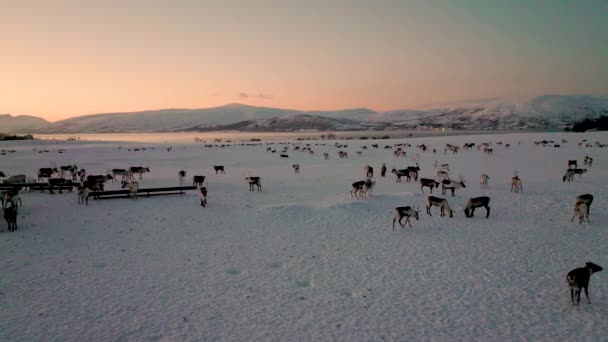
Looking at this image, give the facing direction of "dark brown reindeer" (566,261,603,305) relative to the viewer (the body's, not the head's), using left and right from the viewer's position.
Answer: facing away from the viewer and to the right of the viewer

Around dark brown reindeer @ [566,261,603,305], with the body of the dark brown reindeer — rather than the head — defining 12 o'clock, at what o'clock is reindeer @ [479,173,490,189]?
The reindeer is roughly at 10 o'clock from the dark brown reindeer.

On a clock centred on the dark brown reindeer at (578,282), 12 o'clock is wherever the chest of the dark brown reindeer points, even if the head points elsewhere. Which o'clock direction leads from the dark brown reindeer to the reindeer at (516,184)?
The reindeer is roughly at 10 o'clock from the dark brown reindeer.

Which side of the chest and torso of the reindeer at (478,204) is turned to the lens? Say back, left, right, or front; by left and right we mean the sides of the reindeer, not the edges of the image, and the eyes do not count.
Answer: left

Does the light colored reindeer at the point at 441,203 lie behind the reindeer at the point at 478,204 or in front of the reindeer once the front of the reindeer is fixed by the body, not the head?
in front

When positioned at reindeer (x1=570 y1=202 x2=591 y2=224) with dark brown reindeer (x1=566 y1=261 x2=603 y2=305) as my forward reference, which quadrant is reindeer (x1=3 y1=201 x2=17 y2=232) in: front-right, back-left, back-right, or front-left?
front-right

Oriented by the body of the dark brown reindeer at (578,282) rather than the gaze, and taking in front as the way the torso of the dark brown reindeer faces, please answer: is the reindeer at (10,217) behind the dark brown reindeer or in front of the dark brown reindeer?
behind

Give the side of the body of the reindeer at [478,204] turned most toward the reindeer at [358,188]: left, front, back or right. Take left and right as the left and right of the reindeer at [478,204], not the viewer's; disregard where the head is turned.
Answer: front

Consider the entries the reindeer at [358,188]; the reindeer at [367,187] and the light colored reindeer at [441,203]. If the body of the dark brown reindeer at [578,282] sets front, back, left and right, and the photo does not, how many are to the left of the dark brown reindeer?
3

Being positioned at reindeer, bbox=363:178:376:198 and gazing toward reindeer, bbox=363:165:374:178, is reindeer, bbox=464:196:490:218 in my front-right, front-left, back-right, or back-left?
back-right

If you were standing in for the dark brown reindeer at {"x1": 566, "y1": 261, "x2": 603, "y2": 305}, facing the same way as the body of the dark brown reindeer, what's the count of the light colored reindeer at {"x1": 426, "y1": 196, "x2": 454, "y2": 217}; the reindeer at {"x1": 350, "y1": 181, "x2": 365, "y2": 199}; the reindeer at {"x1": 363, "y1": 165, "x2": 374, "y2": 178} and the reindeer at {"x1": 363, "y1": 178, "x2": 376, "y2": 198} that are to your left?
4

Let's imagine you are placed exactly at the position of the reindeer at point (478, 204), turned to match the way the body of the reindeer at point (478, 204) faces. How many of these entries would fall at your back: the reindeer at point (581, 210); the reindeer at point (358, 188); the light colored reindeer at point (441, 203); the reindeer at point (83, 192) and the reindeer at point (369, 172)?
1
